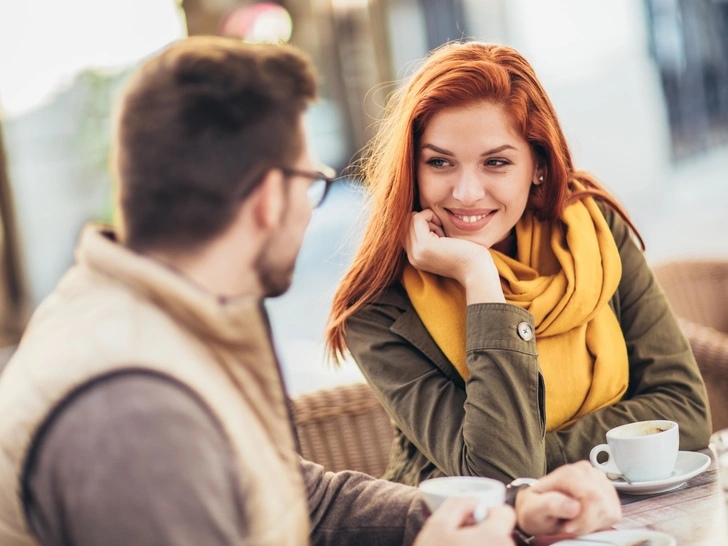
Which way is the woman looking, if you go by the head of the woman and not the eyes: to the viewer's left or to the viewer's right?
to the viewer's left

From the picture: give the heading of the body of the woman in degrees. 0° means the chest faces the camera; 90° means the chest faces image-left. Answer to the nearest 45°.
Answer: approximately 0°

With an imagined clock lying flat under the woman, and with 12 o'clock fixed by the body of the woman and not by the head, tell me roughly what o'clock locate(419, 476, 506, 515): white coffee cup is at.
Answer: The white coffee cup is roughly at 12 o'clock from the woman.

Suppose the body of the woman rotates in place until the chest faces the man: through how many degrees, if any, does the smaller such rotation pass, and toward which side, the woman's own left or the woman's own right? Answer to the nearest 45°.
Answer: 0° — they already face them

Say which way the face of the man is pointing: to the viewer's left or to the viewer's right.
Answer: to the viewer's right
